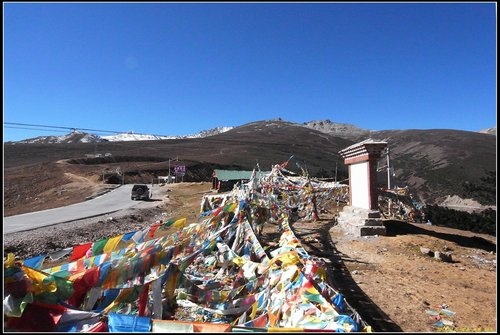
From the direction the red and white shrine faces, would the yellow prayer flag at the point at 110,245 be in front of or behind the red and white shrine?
in front

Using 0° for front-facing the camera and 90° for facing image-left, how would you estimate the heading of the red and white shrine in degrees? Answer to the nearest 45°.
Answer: approximately 45°

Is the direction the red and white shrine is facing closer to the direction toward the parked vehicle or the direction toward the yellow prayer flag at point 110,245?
the yellow prayer flag

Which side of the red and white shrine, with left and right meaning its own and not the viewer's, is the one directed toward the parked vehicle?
right
